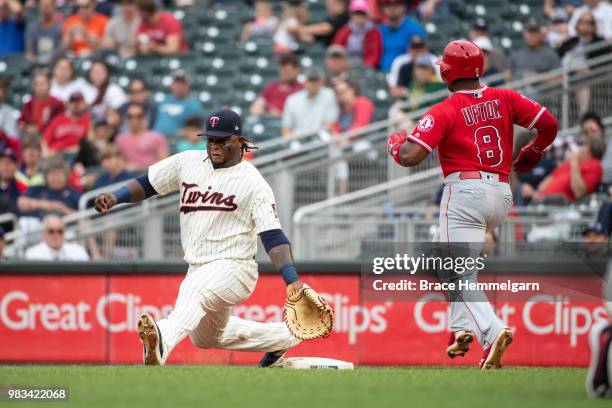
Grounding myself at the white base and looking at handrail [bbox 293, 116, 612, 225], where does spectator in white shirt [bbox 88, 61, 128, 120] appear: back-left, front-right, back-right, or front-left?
front-left

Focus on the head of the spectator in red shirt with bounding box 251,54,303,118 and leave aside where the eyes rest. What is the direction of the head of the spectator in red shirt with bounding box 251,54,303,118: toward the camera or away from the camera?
toward the camera

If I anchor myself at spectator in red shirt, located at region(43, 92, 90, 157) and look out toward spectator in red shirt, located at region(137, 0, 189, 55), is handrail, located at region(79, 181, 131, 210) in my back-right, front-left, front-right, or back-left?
back-right

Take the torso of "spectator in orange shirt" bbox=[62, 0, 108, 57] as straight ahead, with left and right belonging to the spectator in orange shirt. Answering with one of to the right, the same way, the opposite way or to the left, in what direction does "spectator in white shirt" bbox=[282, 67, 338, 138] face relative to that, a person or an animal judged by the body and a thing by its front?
the same way

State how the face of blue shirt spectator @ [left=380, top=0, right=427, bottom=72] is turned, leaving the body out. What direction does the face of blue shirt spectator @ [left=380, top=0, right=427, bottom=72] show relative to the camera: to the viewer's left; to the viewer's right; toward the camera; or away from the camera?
toward the camera

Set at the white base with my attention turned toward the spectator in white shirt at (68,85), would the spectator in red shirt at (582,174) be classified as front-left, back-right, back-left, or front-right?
front-right

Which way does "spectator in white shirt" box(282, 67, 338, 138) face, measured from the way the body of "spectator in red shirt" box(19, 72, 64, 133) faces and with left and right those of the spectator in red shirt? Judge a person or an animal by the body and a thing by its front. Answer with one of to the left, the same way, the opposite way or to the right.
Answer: the same way

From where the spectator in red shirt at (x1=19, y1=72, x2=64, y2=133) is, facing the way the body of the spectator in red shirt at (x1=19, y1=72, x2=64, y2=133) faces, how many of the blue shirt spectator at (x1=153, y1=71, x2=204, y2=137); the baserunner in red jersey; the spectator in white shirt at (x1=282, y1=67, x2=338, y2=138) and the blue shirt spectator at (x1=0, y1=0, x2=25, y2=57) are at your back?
1

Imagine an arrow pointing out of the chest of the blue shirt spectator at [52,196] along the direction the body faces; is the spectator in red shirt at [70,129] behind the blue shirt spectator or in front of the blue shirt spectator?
behind

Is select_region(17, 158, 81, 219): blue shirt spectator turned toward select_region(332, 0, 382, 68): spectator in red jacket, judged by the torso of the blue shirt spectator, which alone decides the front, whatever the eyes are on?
no

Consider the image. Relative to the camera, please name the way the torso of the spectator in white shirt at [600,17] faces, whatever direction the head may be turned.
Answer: toward the camera

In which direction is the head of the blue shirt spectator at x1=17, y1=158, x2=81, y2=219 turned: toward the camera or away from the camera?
toward the camera

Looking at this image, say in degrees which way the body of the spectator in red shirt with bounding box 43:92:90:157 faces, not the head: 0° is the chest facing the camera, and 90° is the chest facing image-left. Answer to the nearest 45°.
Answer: approximately 0°

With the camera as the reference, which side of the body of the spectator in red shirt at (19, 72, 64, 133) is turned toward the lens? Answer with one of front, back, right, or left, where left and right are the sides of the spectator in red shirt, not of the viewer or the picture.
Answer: front

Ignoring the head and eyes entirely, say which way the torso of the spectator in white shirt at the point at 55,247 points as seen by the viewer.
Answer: toward the camera

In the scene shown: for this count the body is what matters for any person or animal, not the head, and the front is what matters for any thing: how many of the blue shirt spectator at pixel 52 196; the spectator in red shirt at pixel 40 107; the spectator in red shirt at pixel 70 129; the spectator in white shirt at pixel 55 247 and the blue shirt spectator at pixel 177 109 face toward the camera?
5

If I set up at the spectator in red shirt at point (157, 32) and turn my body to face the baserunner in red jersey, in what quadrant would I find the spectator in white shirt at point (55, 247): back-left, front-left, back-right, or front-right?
front-right

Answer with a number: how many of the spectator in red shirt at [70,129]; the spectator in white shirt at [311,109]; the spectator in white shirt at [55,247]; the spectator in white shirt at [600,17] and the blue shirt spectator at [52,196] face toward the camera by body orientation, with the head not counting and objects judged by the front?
5

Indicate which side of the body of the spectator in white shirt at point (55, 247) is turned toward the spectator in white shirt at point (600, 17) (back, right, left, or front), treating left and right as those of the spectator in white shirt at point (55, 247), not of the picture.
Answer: left

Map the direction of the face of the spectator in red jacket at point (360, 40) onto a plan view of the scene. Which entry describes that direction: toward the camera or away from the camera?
toward the camera

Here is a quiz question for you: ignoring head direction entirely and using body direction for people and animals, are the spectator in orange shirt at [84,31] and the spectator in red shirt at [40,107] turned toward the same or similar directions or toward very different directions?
same or similar directions
